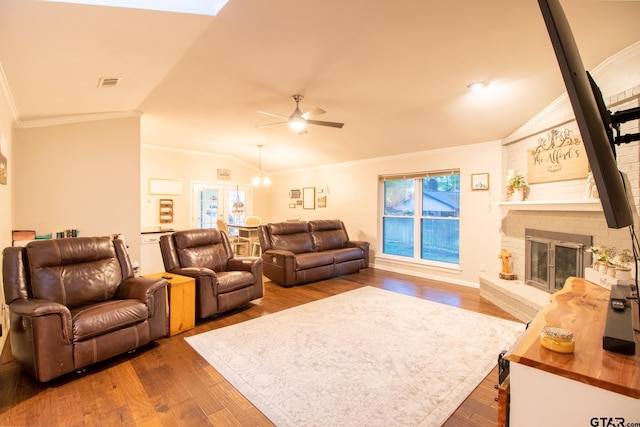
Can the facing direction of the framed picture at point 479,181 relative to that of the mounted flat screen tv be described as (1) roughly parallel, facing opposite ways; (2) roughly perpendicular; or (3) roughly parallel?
roughly perpendicular

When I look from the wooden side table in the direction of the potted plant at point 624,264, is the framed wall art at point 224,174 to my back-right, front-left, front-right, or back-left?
back-left

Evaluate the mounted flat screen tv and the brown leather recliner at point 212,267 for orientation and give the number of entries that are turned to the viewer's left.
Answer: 1

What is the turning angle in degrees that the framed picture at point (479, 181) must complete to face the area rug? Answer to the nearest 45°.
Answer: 0° — it already faces it

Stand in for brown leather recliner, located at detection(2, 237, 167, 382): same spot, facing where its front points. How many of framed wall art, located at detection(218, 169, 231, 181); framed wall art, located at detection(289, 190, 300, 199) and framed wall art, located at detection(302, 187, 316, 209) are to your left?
3

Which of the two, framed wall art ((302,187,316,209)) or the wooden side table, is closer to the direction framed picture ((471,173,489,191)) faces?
the wooden side table

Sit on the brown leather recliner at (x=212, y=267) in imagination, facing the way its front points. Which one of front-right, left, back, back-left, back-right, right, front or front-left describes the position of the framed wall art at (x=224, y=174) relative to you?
back-left

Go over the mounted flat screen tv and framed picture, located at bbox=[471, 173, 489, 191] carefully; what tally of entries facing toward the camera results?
1

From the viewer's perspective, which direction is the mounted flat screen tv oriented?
to the viewer's left

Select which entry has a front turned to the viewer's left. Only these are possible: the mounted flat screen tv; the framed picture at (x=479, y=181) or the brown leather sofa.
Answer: the mounted flat screen tv

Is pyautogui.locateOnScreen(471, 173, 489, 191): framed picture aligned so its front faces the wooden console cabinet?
yes

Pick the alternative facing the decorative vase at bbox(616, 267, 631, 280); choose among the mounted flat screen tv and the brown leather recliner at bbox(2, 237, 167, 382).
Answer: the brown leather recliner
